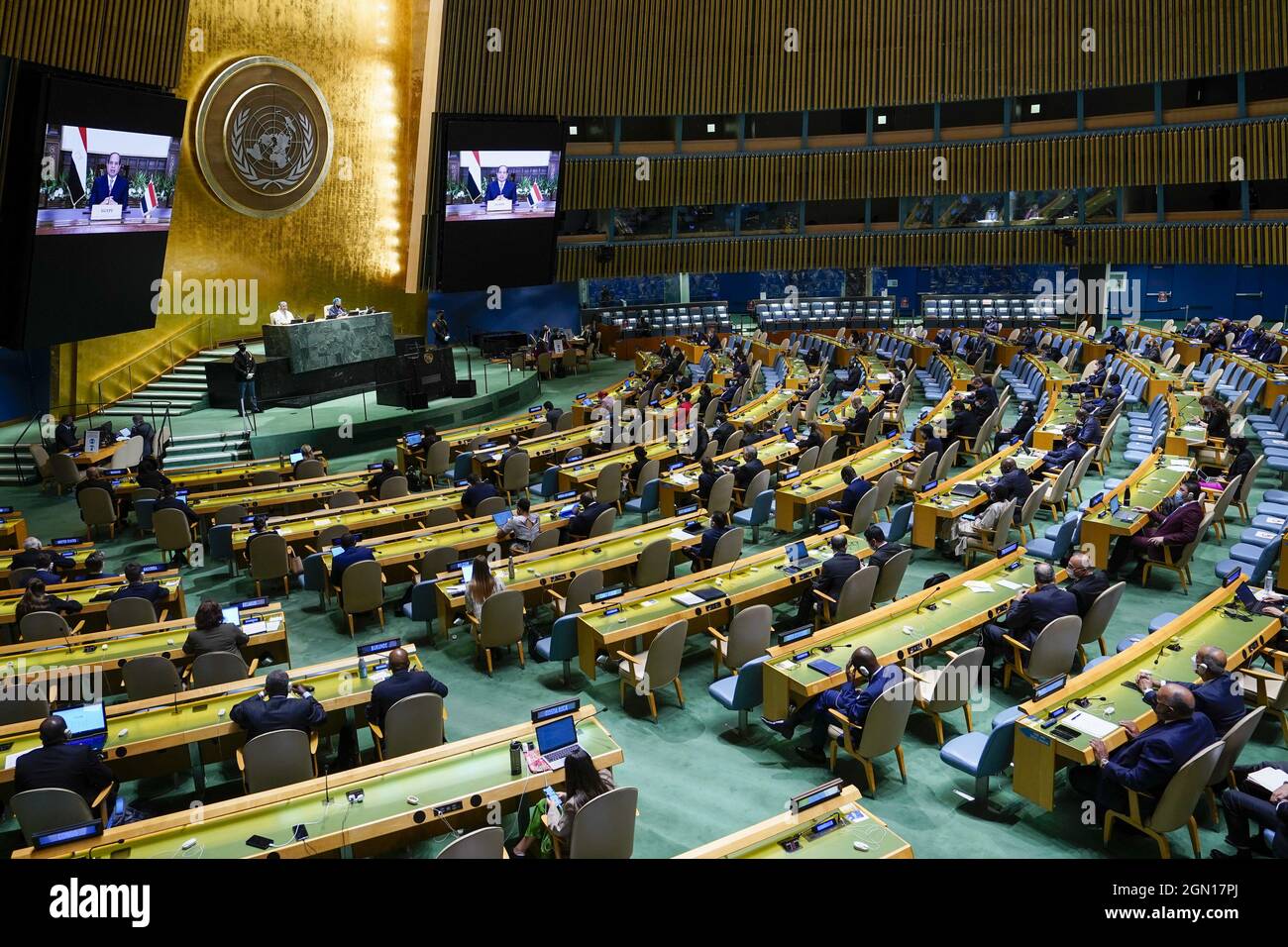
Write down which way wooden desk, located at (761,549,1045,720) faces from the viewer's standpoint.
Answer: facing the viewer and to the right of the viewer

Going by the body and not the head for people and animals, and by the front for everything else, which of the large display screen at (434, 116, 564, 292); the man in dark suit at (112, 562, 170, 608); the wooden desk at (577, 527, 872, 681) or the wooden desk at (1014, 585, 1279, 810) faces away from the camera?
the man in dark suit

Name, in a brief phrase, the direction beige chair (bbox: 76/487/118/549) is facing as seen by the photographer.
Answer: facing away from the viewer

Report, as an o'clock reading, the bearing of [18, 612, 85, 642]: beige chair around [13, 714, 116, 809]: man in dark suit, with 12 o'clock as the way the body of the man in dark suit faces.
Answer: The beige chair is roughly at 12 o'clock from the man in dark suit.

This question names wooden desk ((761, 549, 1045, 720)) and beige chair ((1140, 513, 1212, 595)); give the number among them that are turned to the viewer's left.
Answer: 1

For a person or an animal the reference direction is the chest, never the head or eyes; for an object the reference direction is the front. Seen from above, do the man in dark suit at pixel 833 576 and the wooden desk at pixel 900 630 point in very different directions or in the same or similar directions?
very different directions

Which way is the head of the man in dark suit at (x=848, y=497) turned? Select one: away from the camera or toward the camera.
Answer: away from the camera

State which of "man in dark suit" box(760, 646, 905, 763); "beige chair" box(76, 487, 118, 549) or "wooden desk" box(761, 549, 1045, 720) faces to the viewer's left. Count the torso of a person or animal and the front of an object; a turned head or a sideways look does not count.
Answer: the man in dark suit

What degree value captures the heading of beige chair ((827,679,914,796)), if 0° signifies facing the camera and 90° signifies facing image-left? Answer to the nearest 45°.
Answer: approximately 135°

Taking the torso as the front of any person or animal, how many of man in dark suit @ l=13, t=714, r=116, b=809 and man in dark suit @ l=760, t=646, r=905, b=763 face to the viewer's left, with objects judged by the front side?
1

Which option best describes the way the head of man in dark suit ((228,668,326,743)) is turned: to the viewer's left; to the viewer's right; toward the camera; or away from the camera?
away from the camera

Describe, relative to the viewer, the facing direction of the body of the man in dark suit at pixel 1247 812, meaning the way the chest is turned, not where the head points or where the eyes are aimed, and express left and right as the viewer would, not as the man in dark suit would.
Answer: facing to the left of the viewer

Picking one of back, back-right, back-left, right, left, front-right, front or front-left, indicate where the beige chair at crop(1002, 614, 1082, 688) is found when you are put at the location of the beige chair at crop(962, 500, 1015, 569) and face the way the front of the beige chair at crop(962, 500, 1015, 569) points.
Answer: back-left
